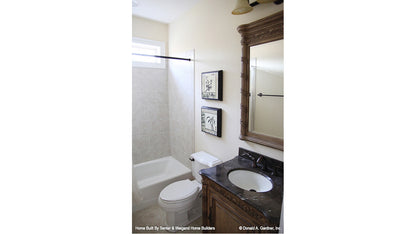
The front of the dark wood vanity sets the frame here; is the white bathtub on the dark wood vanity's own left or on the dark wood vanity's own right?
on the dark wood vanity's own right

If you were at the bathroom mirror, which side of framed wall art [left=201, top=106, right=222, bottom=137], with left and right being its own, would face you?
left

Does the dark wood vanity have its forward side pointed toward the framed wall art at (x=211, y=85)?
no

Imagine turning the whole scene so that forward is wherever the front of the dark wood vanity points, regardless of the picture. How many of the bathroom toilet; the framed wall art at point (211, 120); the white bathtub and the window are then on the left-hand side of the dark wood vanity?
0

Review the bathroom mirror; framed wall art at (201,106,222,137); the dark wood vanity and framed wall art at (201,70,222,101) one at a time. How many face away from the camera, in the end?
0

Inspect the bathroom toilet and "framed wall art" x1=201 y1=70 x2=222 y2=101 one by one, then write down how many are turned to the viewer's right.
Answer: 0

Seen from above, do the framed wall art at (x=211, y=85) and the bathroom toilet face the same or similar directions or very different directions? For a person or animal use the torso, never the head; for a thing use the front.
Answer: same or similar directions

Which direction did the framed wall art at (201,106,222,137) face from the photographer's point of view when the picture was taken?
facing the viewer and to the left of the viewer

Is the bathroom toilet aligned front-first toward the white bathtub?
no

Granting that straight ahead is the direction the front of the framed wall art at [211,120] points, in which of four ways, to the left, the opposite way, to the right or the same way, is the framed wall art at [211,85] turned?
the same way
